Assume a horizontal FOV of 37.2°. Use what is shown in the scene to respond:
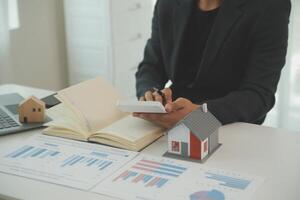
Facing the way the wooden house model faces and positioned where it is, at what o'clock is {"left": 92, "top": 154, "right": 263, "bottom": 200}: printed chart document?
The printed chart document is roughly at 11 o'clock from the wooden house model.

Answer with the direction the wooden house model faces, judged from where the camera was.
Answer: facing the viewer

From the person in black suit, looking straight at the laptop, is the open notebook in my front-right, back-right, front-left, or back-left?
front-left

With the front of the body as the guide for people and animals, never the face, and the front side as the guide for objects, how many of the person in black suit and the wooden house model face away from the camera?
0

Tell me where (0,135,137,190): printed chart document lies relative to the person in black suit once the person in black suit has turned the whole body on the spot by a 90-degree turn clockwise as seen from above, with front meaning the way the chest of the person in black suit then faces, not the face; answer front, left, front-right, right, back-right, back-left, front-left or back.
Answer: left

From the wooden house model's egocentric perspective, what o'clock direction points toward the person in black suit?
The person in black suit is roughly at 9 o'clock from the wooden house model.

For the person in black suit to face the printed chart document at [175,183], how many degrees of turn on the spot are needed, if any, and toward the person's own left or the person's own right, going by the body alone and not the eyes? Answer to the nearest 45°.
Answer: approximately 45° to the person's own left

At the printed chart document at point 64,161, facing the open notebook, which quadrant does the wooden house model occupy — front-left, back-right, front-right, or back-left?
front-left

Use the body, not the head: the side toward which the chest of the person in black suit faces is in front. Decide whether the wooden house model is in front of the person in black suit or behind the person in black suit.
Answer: in front

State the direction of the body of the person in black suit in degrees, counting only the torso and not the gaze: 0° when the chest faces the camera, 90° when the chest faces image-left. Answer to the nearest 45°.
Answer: approximately 45°
